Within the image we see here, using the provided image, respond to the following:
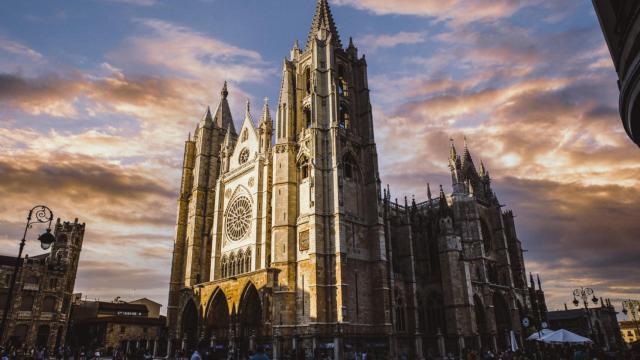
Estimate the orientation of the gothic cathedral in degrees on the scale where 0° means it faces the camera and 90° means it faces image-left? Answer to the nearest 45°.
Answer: approximately 45°

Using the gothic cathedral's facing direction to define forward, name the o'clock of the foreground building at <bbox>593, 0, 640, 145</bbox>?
The foreground building is roughly at 10 o'clock from the gothic cathedral.

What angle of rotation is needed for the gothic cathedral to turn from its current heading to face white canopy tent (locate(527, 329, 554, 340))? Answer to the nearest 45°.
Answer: approximately 90° to its left

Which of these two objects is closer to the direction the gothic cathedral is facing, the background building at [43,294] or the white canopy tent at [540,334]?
the background building

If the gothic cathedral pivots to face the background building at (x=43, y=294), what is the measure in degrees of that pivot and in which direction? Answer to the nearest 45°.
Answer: approximately 45° to its right
